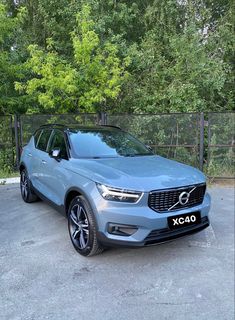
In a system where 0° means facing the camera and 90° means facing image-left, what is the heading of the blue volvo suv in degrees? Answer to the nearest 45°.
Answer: approximately 315°

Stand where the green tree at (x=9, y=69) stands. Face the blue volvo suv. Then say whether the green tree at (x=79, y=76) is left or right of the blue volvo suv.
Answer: left

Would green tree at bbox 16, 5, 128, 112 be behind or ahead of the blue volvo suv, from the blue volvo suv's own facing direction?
behind

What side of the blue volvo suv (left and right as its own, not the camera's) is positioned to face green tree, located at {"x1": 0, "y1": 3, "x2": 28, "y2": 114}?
back
